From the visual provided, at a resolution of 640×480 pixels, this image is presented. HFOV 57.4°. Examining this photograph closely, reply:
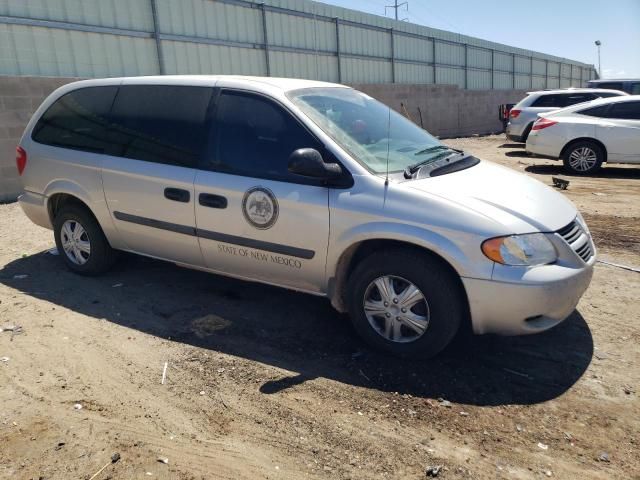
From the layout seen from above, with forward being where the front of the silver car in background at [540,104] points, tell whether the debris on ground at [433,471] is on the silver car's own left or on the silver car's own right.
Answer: on the silver car's own right

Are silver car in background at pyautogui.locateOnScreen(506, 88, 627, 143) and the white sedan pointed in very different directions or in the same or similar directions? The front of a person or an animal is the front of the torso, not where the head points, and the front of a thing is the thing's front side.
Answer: same or similar directions

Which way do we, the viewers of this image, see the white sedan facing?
facing to the right of the viewer

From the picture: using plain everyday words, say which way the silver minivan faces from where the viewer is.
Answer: facing the viewer and to the right of the viewer

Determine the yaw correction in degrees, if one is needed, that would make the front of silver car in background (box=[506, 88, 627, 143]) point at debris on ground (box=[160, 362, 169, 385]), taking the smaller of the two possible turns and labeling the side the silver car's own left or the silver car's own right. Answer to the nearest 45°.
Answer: approximately 90° to the silver car's own right

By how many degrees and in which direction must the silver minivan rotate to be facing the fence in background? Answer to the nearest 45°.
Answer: approximately 135° to its left

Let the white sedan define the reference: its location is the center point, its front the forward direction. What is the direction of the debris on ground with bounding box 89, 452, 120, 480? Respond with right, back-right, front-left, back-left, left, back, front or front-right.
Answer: right

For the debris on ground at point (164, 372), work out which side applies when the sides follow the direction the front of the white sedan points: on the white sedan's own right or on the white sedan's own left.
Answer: on the white sedan's own right

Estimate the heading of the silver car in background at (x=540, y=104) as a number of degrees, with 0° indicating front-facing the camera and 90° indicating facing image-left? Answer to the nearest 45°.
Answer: approximately 270°

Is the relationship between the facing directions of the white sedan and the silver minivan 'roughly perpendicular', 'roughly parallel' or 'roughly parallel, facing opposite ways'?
roughly parallel

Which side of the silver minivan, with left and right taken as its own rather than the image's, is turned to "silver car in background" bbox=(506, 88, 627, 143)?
left

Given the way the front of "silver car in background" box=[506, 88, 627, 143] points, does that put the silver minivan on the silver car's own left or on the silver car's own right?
on the silver car's own right

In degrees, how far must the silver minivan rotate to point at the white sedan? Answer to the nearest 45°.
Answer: approximately 90° to its left

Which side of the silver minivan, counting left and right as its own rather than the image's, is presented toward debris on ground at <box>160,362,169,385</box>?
right

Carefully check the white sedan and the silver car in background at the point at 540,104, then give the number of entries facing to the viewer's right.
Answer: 2
